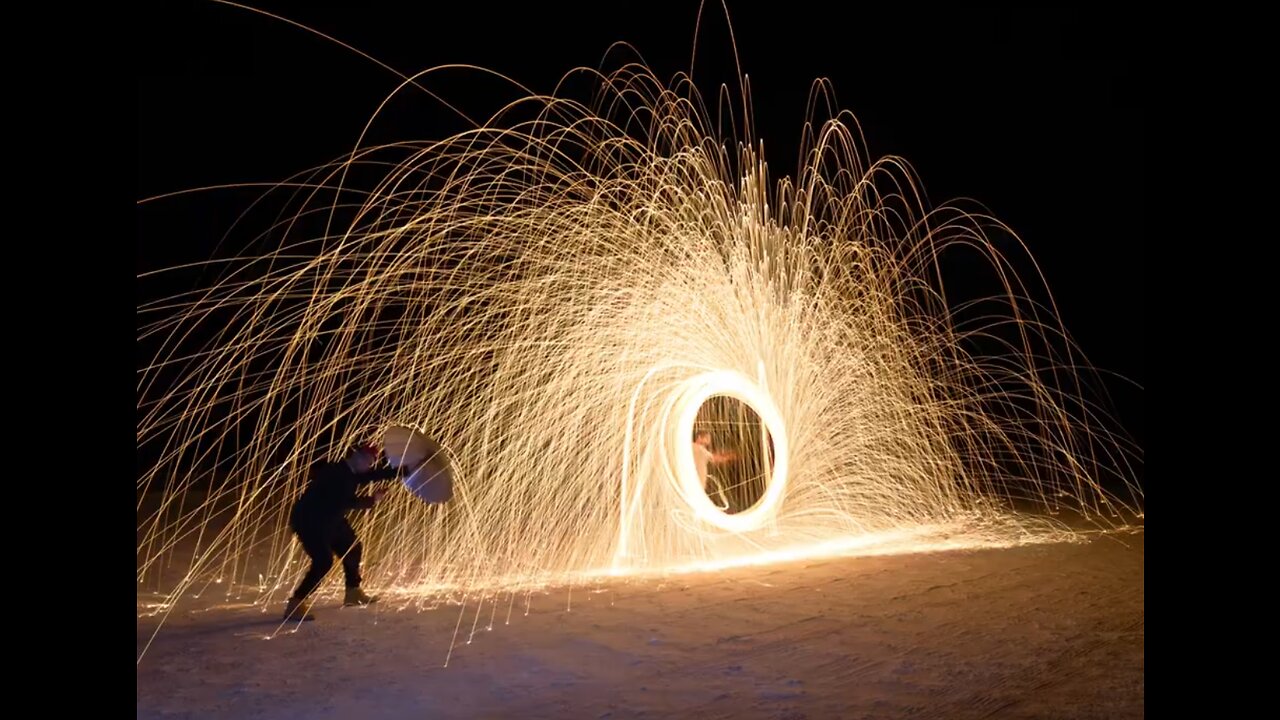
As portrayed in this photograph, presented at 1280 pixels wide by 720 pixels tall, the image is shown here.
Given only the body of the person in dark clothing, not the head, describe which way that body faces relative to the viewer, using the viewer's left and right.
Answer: facing to the right of the viewer
